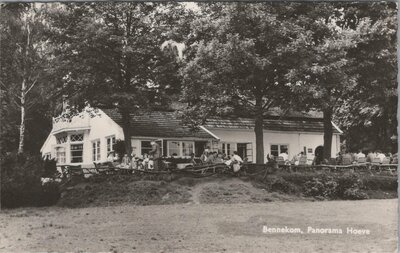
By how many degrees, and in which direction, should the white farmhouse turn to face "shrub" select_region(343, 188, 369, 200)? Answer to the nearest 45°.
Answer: approximately 45° to its left

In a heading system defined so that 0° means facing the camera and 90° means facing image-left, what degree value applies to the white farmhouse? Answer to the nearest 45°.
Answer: approximately 0°

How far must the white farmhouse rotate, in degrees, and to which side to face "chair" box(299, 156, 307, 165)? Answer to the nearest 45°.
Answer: approximately 45° to its left

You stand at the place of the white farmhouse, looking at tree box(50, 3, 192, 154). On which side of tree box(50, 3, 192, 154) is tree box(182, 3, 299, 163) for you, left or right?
left

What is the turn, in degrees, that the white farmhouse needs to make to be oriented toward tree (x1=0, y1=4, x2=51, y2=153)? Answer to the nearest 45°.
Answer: approximately 45° to its right

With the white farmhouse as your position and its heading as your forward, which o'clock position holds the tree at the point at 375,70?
The tree is roughly at 10 o'clock from the white farmhouse.

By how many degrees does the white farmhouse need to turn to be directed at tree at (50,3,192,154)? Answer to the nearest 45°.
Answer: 0° — it already faces it
